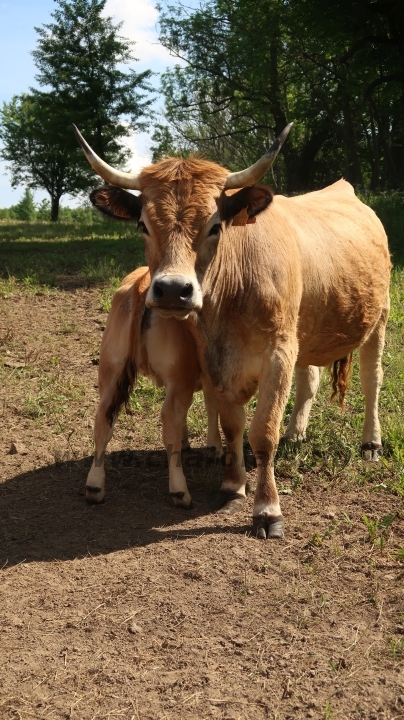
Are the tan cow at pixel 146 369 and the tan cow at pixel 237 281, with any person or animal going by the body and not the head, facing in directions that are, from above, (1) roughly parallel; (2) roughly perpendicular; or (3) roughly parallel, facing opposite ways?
roughly parallel, facing opposite ways

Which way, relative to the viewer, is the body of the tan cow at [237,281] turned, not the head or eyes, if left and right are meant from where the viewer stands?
facing the viewer and to the left of the viewer

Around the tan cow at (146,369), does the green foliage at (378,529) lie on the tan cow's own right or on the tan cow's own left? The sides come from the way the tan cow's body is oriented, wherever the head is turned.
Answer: on the tan cow's own right

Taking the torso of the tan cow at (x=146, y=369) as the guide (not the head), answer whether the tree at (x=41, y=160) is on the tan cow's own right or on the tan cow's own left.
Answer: on the tan cow's own left

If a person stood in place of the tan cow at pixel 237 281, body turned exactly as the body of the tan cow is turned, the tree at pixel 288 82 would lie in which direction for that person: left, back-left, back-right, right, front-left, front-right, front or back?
back-right

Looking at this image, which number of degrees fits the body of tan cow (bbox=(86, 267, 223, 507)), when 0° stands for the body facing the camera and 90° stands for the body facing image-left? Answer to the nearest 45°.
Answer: approximately 225°

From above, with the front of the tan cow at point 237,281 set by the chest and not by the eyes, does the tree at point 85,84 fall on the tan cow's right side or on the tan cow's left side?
on the tan cow's right side

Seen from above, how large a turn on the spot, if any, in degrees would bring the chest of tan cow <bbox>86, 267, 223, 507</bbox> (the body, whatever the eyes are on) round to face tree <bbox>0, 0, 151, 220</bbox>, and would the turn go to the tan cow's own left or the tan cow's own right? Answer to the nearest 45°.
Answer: approximately 45° to the tan cow's own left

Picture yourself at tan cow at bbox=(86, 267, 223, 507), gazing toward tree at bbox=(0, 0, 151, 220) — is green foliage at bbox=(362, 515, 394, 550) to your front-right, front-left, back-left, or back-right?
back-right
